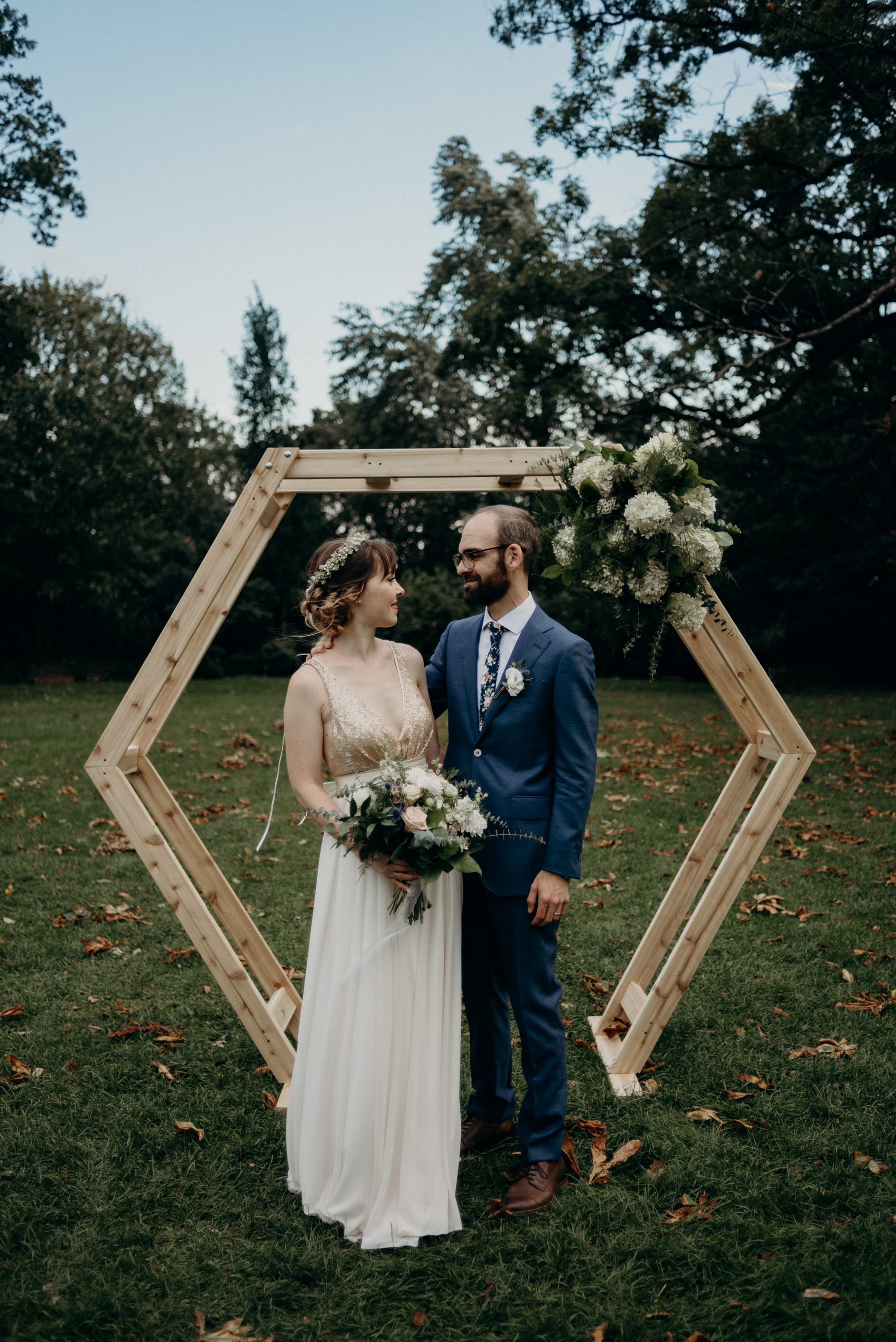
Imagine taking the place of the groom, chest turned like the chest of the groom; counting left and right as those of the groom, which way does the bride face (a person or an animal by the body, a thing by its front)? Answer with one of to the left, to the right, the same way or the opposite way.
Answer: to the left

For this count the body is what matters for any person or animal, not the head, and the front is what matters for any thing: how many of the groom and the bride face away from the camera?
0

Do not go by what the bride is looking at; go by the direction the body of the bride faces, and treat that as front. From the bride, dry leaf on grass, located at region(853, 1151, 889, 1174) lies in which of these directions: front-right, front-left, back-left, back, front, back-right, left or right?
front-left

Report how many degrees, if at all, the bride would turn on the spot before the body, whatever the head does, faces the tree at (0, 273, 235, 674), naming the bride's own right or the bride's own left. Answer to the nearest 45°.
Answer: approximately 180°

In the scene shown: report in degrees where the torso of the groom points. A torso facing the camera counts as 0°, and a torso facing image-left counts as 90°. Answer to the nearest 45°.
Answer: approximately 45°

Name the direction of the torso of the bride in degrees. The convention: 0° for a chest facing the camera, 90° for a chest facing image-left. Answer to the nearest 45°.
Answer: approximately 315°

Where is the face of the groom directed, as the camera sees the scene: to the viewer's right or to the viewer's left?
to the viewer's left

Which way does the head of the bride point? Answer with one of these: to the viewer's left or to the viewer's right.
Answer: to the viewer's right
